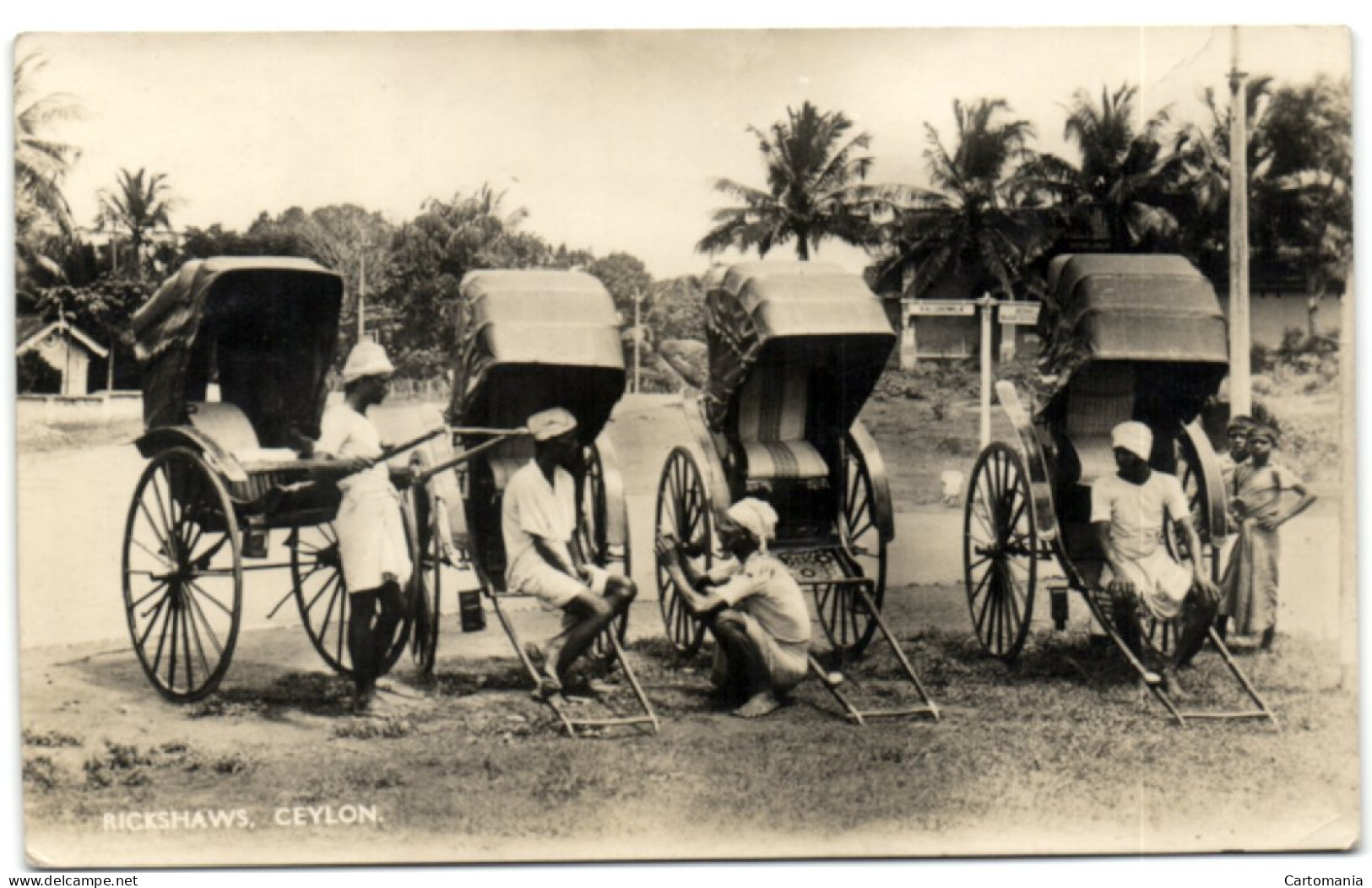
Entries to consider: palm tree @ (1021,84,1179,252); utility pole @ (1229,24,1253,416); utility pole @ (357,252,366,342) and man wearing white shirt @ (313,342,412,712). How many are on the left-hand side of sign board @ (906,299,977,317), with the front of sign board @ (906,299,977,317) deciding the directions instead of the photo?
2

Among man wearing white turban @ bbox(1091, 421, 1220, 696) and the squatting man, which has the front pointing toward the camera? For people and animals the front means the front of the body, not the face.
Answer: the man wearing white turban

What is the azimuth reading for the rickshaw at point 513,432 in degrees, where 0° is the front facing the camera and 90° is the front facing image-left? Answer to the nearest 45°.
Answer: approximately 315°

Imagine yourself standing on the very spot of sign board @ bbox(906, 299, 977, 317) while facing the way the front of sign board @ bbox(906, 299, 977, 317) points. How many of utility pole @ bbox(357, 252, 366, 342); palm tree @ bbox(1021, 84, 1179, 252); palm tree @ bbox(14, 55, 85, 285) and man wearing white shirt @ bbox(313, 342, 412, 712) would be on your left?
1

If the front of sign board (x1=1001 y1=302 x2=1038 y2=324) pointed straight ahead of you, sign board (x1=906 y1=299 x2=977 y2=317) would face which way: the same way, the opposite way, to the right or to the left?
the same way

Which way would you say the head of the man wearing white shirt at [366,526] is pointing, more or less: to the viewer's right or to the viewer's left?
to the viewer's right

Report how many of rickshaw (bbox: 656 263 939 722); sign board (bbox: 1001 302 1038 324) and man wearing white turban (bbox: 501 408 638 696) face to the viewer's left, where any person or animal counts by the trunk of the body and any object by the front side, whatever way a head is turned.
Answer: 0

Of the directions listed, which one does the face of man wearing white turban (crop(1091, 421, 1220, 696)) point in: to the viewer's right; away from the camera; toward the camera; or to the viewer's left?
toward the camera

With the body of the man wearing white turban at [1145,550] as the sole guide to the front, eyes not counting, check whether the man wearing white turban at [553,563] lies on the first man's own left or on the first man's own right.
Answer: on the first man's own right

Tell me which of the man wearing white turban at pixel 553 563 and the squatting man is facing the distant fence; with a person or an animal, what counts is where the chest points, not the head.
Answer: the squatting man

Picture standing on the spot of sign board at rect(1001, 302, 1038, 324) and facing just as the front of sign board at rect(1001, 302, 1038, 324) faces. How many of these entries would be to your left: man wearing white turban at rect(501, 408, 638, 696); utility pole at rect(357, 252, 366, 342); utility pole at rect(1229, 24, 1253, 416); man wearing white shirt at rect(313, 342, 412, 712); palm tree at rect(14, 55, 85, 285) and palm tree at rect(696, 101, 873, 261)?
1

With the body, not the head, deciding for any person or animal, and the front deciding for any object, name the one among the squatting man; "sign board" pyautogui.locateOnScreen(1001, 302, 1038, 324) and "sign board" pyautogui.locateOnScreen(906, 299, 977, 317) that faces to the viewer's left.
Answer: the squatting man

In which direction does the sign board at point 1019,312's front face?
toward the camera

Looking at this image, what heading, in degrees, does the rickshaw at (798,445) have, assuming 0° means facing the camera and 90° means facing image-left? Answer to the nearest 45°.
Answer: approximately 315°

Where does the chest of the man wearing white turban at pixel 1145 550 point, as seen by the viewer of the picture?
toward the camera
